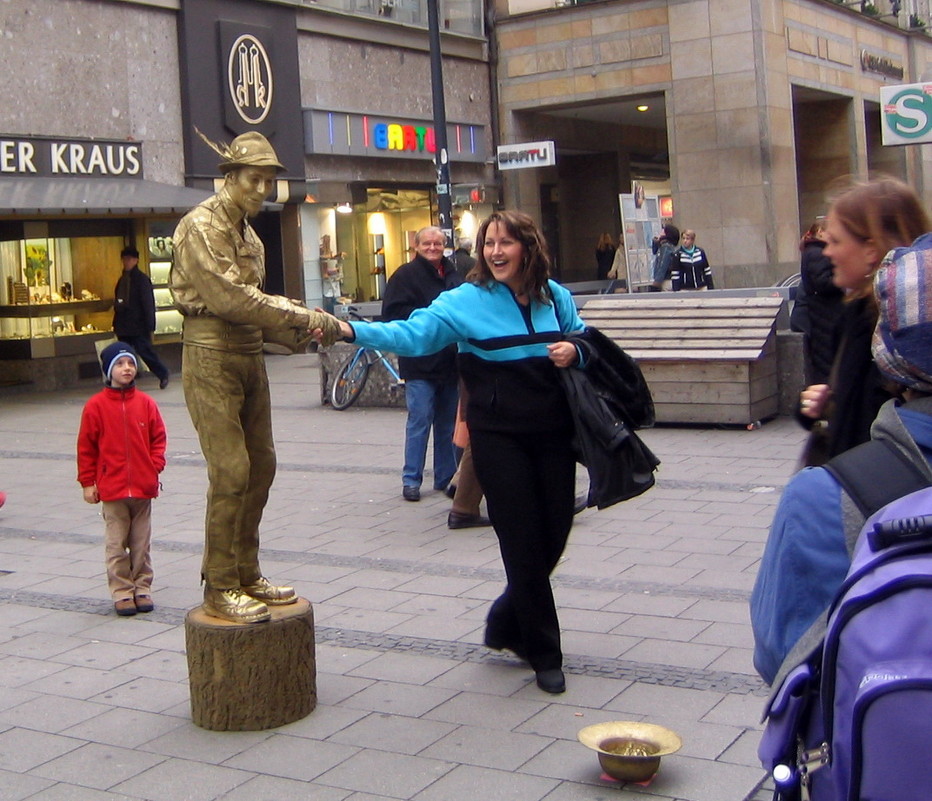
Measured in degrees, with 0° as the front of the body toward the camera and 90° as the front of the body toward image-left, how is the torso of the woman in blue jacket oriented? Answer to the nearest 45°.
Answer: approximately 0°

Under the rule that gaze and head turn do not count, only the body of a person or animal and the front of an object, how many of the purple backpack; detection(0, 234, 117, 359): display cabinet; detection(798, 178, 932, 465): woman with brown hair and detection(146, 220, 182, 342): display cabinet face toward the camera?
3

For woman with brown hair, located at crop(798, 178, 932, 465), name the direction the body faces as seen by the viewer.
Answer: to the viewer's left

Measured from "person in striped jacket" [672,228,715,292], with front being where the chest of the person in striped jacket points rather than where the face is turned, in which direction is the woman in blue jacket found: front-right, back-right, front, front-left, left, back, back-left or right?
front

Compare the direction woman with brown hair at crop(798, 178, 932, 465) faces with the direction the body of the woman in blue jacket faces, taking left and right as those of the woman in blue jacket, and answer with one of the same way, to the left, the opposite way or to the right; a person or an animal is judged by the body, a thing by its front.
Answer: to the right

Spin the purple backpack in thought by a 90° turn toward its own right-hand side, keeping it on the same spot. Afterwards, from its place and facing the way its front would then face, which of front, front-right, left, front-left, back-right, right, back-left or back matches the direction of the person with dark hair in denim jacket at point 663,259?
right

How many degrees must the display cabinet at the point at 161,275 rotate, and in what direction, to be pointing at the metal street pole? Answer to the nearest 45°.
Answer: approximately 90° to its left

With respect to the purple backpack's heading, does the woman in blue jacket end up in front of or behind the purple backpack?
behind

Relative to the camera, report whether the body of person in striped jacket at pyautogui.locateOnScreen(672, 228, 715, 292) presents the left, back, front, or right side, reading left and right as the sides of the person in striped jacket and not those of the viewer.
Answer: front

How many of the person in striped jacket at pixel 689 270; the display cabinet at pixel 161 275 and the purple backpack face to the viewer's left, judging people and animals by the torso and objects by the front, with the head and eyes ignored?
0

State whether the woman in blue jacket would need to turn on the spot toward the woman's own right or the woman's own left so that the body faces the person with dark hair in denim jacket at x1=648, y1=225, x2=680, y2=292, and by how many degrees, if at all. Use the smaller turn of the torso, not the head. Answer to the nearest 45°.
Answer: approximately 180°

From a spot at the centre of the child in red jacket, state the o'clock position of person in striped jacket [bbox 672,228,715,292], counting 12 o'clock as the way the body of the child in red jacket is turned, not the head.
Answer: The person in striped jacket is roughly at 7 o'clock from the child in red jacket.

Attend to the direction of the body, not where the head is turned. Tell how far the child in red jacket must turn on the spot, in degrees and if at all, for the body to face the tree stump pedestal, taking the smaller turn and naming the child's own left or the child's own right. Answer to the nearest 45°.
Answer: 0° — they already face it
